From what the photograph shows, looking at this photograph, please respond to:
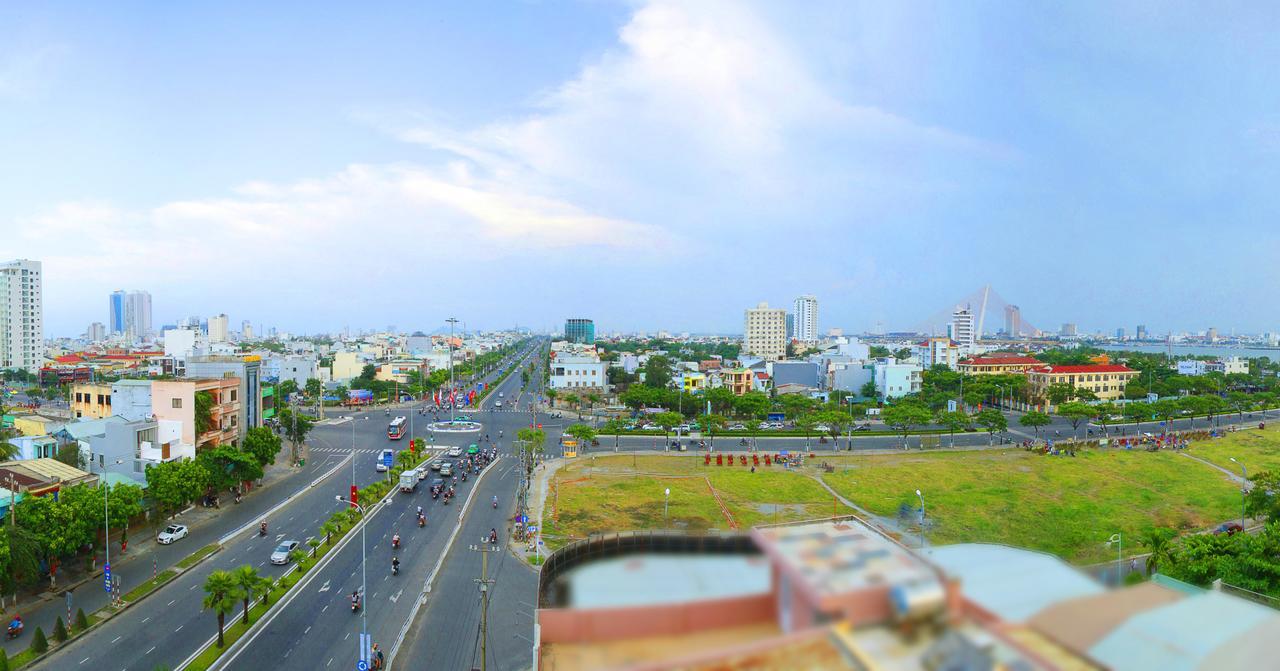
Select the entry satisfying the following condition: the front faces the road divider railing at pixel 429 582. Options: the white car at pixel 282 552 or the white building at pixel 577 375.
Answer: the white building

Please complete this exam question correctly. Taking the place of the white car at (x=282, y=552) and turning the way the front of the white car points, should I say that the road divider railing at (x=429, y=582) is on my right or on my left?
on my left

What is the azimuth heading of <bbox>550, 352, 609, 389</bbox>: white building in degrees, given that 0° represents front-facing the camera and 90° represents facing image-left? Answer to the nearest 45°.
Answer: approximately 0°

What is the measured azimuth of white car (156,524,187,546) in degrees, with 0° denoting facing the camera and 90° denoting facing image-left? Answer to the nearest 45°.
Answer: approximately 45°

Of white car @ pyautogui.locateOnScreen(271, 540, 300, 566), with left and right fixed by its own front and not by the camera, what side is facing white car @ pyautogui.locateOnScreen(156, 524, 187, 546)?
right

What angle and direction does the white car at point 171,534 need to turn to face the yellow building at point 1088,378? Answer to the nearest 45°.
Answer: approximately 135° to its left

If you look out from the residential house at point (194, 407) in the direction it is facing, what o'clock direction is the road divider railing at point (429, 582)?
The road divider railing is roughly at 1 o'clock from the residential house.

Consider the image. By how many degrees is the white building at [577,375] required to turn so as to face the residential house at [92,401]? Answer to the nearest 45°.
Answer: approximately 45° to its right

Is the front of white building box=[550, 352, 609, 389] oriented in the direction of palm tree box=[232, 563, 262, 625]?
yes

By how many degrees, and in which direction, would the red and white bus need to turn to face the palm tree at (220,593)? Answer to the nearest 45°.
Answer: approximately 45° to its left

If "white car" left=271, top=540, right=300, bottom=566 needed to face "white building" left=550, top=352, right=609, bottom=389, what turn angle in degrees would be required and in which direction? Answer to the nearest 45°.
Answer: approximately 180°

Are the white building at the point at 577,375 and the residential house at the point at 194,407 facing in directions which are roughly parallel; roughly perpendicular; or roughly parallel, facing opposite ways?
roughly perpendicular

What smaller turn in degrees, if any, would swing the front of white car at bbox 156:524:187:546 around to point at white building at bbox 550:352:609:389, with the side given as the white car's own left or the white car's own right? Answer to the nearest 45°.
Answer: approximately 180°

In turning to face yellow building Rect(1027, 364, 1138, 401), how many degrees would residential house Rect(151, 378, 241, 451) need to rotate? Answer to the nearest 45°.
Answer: approximately 45° to its left

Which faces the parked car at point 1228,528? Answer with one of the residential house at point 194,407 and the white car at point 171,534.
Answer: the residential house
